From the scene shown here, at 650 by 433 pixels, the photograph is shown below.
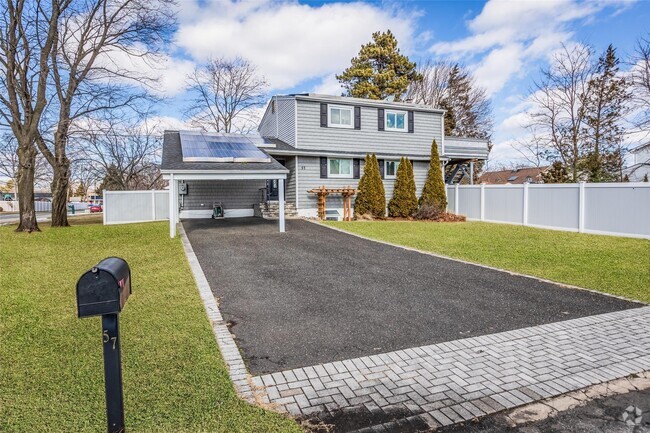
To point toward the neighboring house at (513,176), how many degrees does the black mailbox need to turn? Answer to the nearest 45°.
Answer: approximately 135° to its left

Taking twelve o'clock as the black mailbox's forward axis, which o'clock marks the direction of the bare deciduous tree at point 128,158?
The bare deciduous tree is roughly at 6 o'clock from the black mailbox.

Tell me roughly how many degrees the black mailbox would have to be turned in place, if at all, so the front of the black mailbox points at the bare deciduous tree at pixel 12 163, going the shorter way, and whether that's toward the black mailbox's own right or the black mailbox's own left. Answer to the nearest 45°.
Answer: approximately 180°

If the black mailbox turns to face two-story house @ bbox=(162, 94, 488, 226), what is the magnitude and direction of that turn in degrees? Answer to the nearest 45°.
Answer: approximately 135° to its left

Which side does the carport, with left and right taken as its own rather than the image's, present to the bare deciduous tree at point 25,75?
right

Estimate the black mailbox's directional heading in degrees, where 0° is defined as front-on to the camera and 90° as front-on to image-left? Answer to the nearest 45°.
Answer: approximately 0°

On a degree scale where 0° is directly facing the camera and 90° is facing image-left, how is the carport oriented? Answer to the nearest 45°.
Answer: approximately 0°

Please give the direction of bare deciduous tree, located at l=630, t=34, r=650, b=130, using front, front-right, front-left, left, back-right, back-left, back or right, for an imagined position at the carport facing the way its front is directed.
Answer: left

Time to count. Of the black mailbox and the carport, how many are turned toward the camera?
2
